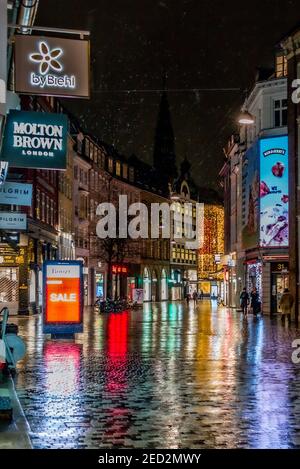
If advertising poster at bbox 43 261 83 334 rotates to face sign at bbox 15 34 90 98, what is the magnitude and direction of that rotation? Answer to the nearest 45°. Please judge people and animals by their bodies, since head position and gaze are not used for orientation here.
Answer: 0° — it already faces it

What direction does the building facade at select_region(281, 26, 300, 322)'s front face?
to the viewer's left

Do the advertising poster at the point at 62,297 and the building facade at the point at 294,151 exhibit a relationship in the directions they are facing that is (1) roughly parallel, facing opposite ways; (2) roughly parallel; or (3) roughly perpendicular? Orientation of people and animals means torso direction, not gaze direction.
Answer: roughly perpendicular

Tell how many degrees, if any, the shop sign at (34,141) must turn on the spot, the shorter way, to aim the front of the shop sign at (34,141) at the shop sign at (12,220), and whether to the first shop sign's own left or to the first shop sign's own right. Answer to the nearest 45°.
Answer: approximately 180°

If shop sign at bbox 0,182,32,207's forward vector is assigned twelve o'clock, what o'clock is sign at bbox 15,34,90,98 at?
The sign is roughly at 12 o'clock from the shop sign.

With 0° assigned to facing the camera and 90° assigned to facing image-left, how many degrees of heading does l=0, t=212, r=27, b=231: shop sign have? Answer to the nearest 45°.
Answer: approximately 0°

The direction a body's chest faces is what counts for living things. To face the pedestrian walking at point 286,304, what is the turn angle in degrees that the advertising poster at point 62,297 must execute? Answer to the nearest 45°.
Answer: approximately 135° to its left

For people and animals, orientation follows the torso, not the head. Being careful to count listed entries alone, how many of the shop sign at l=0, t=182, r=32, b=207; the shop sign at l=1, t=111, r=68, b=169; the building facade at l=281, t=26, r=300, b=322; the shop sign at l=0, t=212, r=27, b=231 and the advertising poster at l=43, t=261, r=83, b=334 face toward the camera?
4

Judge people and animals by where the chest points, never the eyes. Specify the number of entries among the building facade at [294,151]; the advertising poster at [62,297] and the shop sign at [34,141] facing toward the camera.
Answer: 2

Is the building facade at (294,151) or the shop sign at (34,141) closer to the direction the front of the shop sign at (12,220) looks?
the shop sign

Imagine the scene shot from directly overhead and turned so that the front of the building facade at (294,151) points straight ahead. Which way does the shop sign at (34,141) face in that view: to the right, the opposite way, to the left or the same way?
to the left

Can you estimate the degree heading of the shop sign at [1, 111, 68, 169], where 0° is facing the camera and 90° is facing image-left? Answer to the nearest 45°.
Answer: approximately 0°
